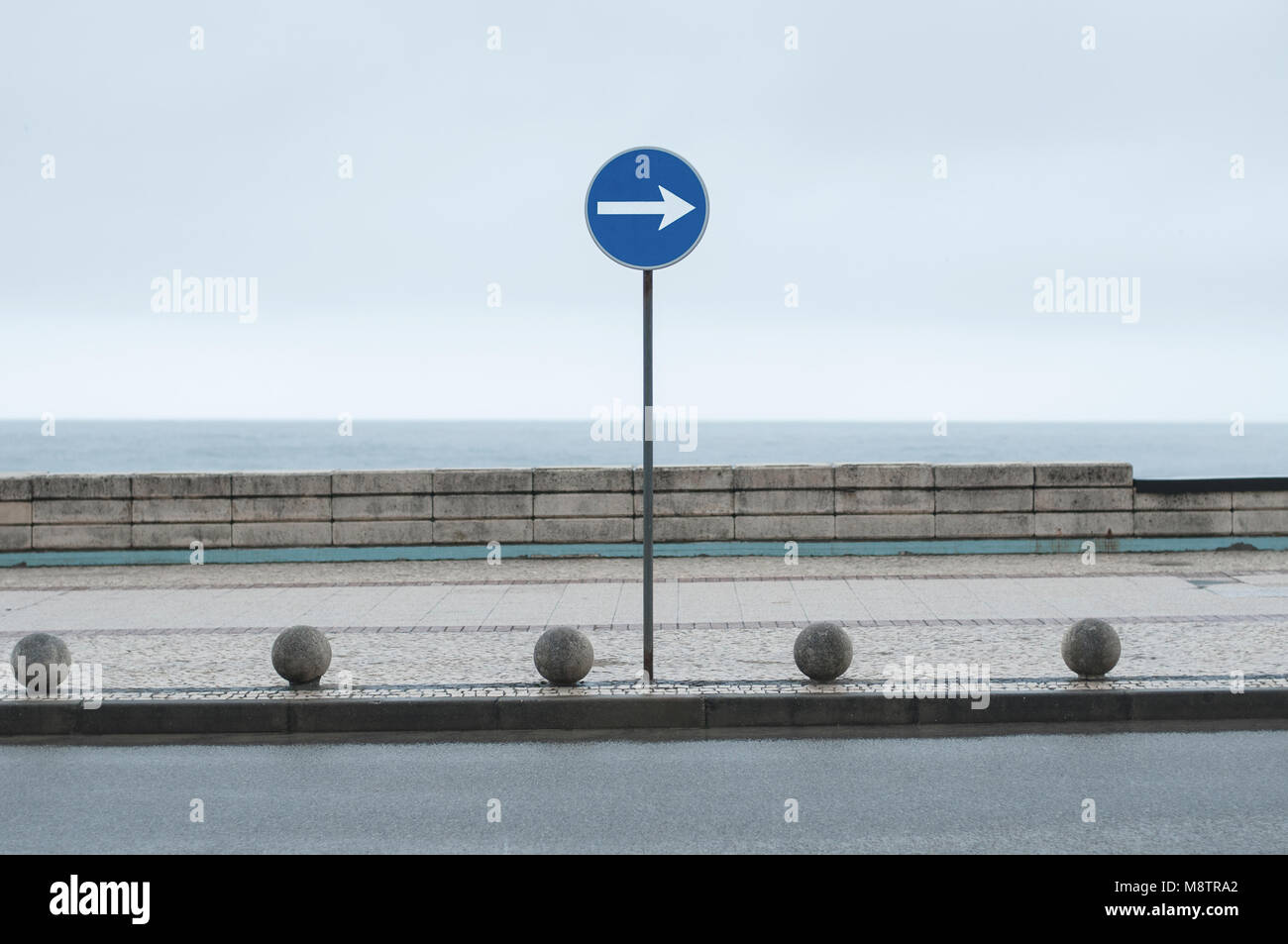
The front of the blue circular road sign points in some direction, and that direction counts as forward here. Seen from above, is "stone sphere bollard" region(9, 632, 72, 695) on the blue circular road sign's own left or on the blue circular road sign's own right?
on the blue circular road sign's own right

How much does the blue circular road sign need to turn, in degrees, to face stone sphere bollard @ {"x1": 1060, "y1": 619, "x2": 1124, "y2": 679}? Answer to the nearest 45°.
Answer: approximately 90° to its left

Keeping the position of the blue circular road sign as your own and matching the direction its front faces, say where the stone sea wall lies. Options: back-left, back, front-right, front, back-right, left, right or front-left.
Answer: back

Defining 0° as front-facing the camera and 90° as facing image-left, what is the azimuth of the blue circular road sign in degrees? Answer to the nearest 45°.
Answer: approximately 0°
